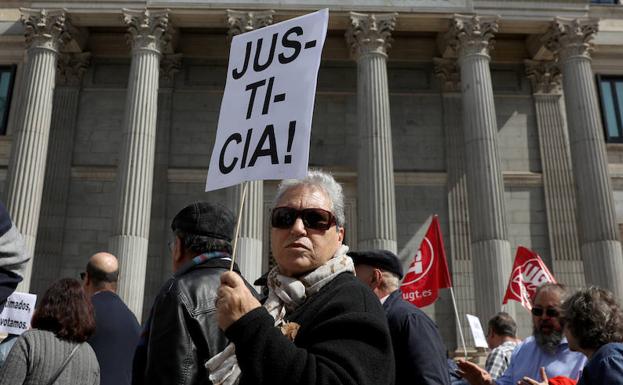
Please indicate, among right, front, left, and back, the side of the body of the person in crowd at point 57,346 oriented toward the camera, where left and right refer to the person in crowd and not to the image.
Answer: back

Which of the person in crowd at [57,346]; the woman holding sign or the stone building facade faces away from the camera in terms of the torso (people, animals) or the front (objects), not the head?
the person in crowd

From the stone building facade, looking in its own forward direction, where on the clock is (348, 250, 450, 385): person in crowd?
The person in crowd is roughly at 12 o'clock from the stone building facade.

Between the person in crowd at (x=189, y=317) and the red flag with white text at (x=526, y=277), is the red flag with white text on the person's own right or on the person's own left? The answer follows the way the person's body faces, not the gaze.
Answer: on the person's own right

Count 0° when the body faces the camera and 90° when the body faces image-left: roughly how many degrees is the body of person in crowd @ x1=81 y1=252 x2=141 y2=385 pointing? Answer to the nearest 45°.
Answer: approximately 135°

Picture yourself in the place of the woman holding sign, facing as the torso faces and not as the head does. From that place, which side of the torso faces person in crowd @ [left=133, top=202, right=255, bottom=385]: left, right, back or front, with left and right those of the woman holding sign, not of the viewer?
right

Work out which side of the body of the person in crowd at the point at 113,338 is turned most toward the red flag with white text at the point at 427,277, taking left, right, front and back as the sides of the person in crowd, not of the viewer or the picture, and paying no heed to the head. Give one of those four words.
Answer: right

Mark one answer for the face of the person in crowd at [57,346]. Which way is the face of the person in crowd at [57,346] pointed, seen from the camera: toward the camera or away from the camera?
away from the camera
